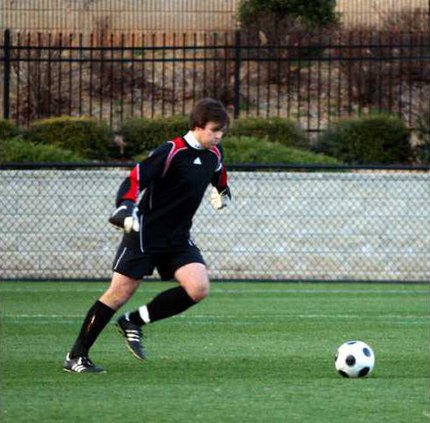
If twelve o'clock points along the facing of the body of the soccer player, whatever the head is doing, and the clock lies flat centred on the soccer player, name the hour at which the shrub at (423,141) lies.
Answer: The shrub is roughly at 8 o'clock from the soccer player.

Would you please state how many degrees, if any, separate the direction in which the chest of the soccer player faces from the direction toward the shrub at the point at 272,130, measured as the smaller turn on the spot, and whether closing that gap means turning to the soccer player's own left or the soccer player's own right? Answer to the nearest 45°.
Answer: approximately 135° to the soccer player's own left

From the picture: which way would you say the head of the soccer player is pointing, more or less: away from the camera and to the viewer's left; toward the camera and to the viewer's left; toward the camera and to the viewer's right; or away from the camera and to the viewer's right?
toward the camera and to the viewer's right

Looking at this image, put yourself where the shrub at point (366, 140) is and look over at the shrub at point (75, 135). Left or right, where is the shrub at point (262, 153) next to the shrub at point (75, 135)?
left

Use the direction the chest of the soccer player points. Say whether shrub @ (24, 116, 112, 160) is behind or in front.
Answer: behind

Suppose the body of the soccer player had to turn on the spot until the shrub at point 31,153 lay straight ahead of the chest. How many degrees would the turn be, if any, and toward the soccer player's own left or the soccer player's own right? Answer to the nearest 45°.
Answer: approximately 135° to the soccer player's own left

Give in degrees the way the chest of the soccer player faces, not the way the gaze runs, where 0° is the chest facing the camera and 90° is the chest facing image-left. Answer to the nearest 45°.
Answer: approximately 315°

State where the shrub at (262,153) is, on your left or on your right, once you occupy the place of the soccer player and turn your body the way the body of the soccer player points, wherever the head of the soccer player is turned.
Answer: on your left

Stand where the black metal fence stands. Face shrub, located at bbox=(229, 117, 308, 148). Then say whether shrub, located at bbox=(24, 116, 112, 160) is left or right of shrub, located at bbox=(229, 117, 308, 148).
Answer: right

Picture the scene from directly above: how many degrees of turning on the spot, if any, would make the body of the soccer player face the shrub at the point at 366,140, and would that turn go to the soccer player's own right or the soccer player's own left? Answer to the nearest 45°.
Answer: approximately 135° to the soccer player's own left

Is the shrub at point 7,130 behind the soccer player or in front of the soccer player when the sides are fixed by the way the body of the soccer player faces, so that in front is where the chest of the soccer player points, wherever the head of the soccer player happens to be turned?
behind
